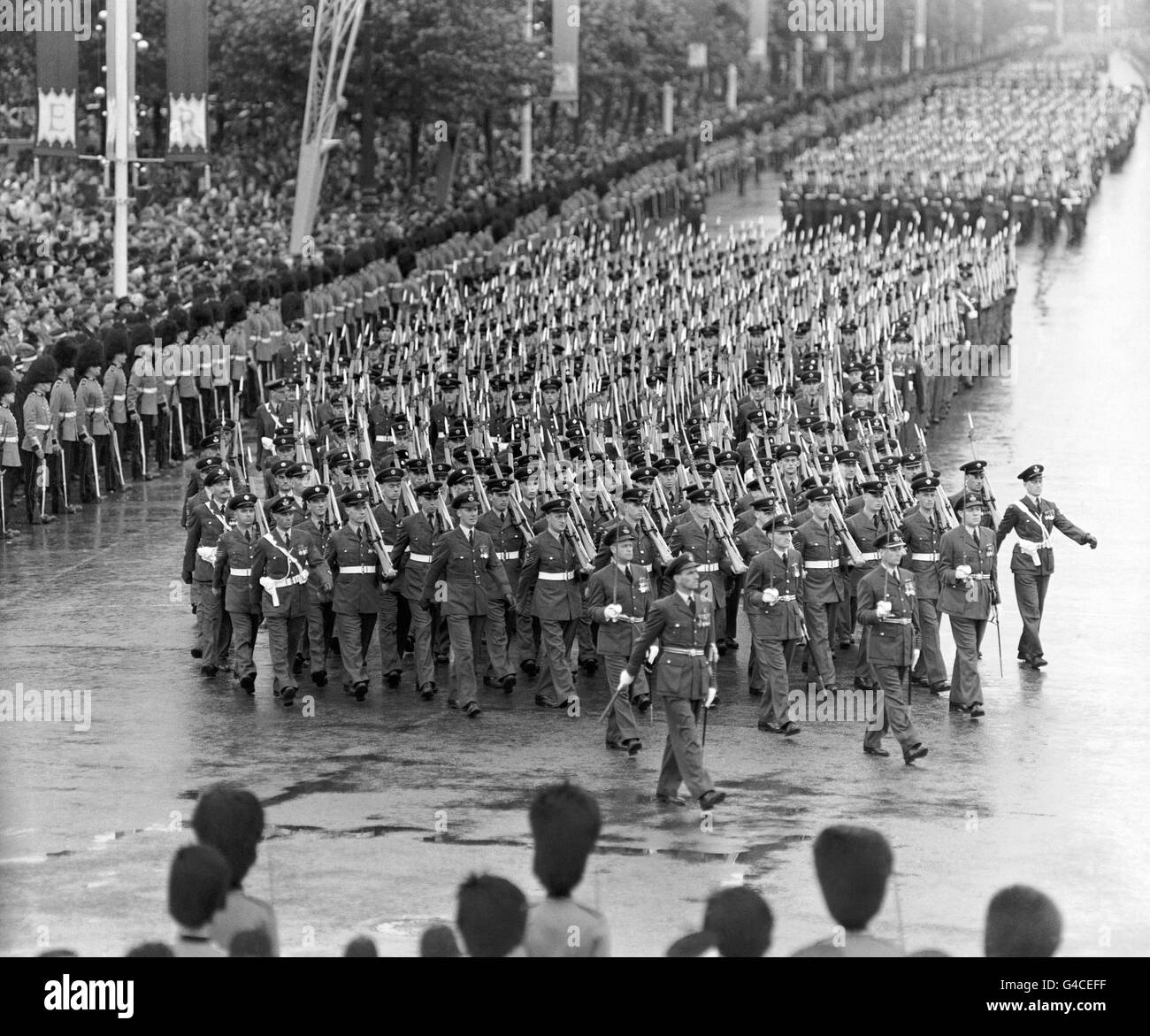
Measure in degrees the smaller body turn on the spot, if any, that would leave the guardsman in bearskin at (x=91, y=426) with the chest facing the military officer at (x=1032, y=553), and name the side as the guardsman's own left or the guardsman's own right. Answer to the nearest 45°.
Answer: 0° — they already face them

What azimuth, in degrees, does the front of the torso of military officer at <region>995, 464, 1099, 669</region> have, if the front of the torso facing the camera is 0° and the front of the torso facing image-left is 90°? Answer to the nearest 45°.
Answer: approximately 315°

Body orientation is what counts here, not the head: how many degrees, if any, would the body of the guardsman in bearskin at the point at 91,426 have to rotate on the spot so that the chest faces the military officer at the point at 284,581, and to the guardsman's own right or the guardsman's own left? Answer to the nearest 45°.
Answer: approximately 45° to the guardsman's own right

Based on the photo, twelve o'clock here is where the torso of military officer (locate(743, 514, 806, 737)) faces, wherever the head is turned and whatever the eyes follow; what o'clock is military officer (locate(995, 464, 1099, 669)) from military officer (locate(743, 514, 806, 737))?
military officer (locate(995, 464, 1099, 669)) is roughly at 9 o'clock from military officer (locate(743, 514, 806, 737)).

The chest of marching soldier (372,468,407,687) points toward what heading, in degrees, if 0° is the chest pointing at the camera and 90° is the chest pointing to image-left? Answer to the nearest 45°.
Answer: approximately 315°

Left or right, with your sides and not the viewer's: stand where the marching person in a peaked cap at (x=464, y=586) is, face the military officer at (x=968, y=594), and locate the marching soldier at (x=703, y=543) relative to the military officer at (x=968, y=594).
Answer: left

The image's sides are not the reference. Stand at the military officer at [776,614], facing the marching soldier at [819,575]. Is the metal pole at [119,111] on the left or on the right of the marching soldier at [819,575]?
left

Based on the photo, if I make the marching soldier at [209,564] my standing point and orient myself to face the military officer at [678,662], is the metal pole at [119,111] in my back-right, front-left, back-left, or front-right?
back-left

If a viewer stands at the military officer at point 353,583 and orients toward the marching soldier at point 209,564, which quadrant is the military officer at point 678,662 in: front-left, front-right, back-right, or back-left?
back-left

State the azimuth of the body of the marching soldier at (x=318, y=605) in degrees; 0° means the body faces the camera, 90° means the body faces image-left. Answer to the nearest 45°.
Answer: approximately 315°

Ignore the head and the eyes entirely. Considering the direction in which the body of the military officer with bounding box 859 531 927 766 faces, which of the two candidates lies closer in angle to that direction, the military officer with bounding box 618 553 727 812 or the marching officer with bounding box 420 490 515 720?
the military officer

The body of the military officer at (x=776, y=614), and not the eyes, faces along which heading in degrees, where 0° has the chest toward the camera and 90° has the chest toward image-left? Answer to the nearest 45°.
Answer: approximately 315°

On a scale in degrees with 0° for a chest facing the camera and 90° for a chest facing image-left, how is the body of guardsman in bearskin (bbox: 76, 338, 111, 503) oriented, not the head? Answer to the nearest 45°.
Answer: approximately 315°
